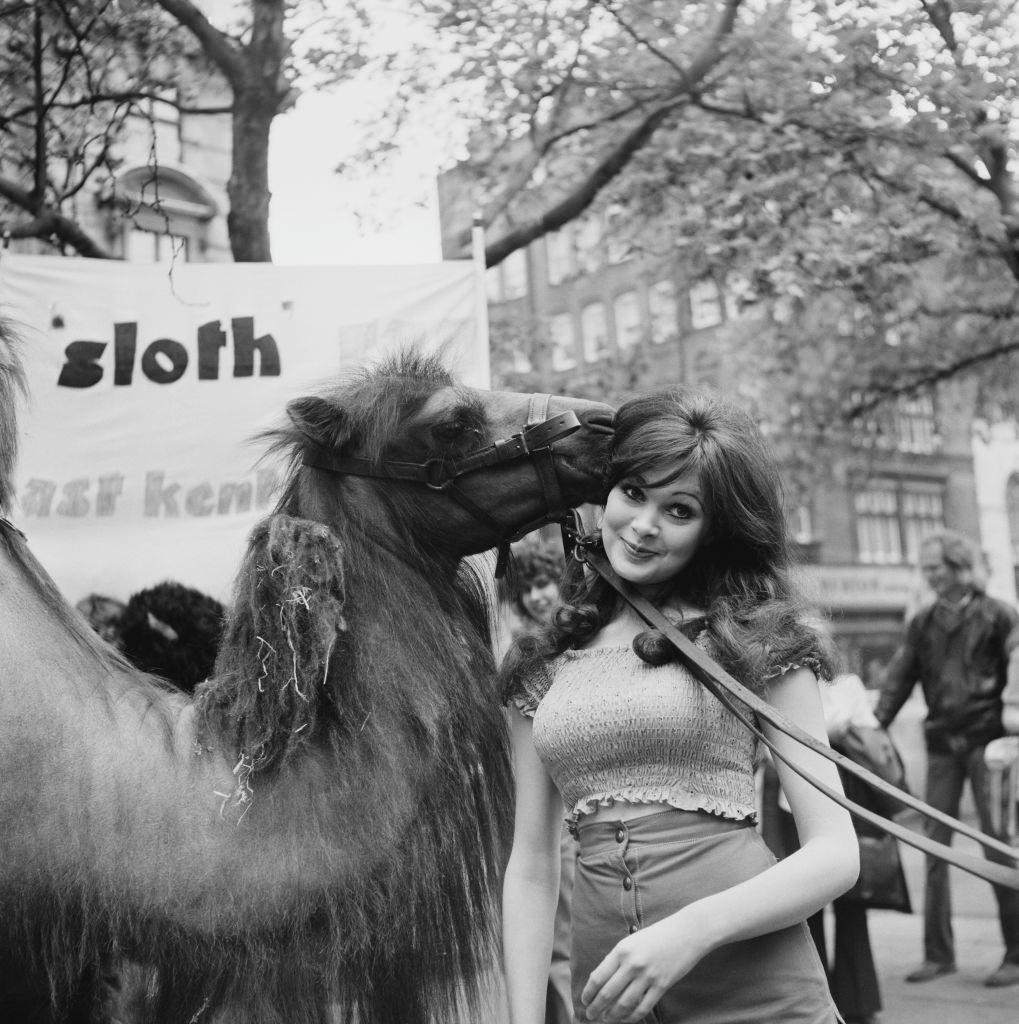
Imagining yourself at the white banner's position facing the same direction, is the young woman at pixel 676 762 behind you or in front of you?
in front

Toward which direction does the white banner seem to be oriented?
toward the camera

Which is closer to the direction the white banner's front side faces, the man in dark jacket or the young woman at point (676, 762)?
the young woman
